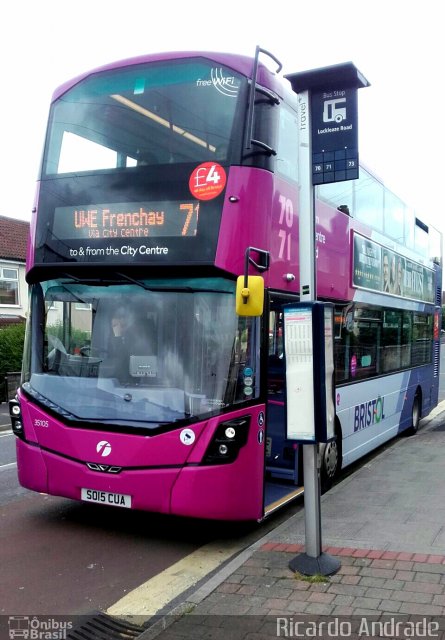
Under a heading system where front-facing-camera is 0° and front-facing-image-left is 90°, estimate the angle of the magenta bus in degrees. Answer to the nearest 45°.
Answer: approximately 45°

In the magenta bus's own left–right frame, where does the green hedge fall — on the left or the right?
on its right

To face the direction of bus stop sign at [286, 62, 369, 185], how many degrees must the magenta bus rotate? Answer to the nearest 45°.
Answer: approximately 90° to its left

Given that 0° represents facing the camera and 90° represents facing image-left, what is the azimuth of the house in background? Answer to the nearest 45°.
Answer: approximately 315°

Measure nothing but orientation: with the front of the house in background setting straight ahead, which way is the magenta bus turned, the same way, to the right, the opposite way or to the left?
to the right
